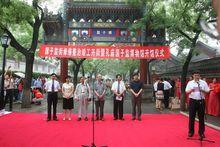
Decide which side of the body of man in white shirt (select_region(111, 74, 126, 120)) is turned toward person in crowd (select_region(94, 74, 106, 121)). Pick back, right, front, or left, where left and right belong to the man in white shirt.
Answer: right

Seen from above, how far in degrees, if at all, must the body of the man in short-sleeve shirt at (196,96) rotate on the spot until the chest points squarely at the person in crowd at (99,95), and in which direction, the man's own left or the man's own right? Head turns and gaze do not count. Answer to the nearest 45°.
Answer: approximately 135° to the man's own right

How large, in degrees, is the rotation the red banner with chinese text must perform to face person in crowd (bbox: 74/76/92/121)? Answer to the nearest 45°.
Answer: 0° — it already faces them

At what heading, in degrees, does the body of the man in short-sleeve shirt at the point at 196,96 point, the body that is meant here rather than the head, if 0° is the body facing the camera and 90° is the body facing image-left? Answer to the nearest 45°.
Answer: approximately 0°

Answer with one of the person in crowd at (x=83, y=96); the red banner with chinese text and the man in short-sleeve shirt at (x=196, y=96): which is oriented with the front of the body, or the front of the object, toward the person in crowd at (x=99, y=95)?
the red banner with chinese text

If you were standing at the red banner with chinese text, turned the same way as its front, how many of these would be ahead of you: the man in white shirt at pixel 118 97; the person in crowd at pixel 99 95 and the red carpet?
3
